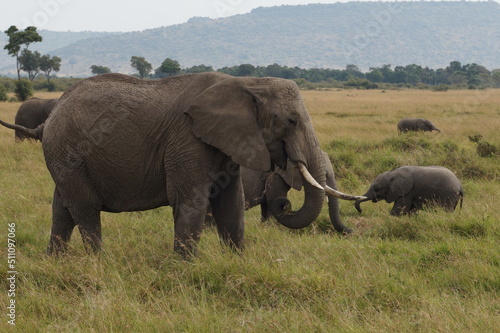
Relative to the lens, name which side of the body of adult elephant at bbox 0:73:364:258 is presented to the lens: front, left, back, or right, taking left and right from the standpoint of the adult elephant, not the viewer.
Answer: right

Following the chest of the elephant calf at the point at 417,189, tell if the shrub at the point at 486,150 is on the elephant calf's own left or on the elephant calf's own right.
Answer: on the elephant calf's own right

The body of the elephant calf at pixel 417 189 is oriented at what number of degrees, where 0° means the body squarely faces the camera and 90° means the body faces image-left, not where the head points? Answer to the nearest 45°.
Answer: approximately 90°

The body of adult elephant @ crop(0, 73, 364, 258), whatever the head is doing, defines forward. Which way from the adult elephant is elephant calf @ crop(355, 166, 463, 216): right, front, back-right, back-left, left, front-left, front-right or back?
front-left

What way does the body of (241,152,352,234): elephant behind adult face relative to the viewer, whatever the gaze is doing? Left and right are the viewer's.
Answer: facing to the right of the viewer

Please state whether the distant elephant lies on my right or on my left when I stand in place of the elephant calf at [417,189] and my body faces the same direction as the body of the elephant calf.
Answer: on my right

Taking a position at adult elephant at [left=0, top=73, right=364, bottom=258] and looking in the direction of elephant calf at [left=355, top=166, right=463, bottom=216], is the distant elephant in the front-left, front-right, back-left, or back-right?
front-left

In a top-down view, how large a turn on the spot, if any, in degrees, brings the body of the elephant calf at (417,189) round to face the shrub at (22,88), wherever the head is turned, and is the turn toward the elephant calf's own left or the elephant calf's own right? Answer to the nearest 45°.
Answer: approximately 45° to the elephant calf's own right

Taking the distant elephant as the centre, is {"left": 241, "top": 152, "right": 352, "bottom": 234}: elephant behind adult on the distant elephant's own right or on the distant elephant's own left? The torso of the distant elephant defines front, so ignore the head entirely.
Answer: on the distant elephant's own right

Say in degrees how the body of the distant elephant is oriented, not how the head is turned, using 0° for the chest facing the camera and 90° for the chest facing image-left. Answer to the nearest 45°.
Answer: approximately 270°

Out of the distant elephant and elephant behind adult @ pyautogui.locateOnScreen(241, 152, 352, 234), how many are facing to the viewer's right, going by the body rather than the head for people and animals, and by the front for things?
2

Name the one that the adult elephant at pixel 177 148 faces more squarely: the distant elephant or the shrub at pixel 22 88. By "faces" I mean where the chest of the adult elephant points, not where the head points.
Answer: the distant elephant

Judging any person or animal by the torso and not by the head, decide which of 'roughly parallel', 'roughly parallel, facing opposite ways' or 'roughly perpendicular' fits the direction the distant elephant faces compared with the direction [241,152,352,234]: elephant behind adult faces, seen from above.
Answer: roughly parallel

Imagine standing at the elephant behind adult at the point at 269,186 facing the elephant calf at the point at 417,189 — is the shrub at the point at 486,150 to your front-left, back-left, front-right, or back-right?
front-left
